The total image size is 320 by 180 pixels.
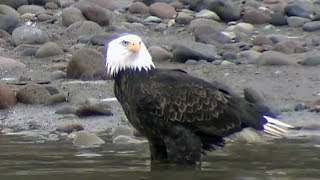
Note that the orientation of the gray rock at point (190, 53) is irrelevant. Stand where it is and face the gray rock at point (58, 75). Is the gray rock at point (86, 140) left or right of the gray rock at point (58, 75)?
left

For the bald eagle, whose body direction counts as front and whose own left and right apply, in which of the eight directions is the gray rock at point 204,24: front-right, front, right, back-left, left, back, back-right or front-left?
right

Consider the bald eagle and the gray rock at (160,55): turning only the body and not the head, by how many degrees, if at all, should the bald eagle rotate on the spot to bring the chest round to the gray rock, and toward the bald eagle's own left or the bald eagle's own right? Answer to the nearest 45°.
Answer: approximately 90° to the bald eagle's own right

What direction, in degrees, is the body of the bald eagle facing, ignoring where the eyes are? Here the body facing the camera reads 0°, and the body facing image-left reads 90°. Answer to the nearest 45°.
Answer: approximately 90°

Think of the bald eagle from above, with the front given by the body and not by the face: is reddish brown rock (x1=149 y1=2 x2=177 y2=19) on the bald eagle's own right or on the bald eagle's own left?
on the bald eagle's own right

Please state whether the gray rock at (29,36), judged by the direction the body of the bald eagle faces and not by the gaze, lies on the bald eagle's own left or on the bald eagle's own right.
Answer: on the bald eagle's own right

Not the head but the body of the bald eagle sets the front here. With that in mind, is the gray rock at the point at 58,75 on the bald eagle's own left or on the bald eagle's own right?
on the bald eagle's own right

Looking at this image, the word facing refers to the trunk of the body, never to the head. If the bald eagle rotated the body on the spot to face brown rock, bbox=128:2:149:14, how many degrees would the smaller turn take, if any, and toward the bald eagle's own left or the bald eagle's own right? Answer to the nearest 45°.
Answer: approximately 90° to the bald eagle's own right
